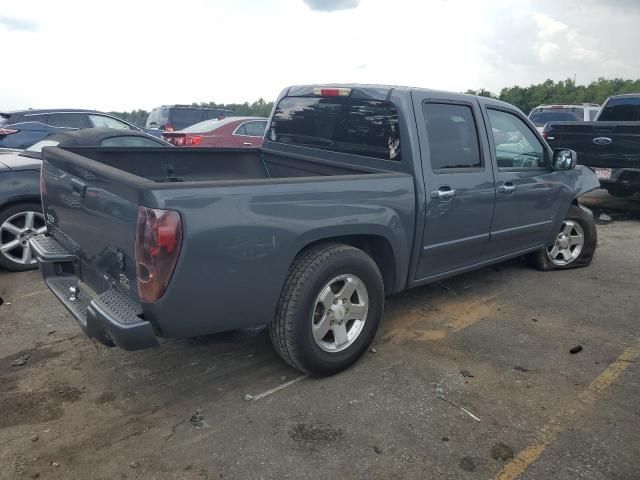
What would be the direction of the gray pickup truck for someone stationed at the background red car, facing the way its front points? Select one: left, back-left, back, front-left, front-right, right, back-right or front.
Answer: back-right

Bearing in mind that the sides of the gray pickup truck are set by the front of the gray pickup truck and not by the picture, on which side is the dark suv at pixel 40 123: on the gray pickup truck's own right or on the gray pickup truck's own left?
on the gray pickup truck's own left

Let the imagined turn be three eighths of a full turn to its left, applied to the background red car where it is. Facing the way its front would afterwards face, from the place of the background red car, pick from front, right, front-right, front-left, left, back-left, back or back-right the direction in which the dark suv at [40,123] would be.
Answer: front

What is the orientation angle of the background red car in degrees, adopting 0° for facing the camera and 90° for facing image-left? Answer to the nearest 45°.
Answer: approximately 225°

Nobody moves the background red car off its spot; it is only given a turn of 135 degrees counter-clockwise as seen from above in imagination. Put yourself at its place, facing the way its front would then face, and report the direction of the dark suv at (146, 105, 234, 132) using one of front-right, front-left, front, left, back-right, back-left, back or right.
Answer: right

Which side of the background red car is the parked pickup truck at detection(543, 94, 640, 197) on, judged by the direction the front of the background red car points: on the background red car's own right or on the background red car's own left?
on the background red car's own right

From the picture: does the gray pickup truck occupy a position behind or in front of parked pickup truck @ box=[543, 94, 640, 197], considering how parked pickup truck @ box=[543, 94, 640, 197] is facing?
behind

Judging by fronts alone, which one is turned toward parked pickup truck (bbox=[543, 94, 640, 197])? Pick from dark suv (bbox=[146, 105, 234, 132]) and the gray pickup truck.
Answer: the gray pickup truck

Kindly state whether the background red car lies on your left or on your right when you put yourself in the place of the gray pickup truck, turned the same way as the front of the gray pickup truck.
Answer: on your left

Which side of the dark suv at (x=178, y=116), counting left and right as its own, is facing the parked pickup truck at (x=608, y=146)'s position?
right

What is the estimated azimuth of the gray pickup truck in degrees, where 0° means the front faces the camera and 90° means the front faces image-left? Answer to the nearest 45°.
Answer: approximately 225°

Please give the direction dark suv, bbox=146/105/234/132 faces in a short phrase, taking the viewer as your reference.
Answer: facing away from the viewer and to the right of the viewer

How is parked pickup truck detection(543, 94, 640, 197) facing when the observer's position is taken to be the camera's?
facing away from the viewer and to the right of the viewer

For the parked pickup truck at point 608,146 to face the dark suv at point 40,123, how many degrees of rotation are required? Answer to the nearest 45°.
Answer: approximately 135° to its left

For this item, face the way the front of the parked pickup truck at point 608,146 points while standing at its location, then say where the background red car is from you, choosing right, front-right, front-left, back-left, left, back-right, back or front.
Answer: back-left
